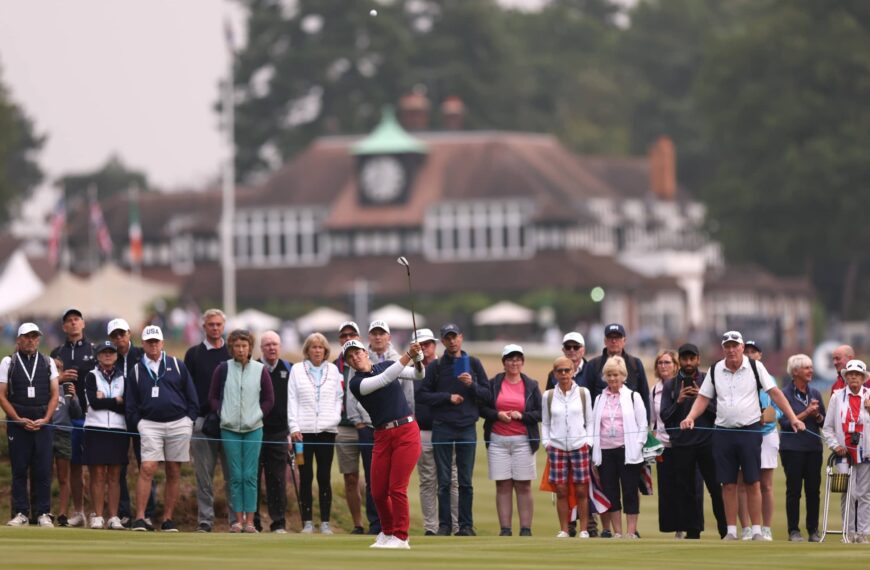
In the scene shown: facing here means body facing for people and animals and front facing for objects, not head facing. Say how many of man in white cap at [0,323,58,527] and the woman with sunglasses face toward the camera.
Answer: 2

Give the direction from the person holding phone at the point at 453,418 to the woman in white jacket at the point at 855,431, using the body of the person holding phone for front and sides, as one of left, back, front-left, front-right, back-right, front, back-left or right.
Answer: left

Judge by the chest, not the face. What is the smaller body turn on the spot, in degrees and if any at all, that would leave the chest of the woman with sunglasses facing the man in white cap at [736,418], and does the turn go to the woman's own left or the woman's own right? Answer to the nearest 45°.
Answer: approximately 90° to the woman's own left

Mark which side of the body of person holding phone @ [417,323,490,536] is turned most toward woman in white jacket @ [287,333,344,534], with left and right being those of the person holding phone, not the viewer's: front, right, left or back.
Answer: right

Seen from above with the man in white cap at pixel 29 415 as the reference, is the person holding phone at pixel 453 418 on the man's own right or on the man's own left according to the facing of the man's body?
on the man's own left

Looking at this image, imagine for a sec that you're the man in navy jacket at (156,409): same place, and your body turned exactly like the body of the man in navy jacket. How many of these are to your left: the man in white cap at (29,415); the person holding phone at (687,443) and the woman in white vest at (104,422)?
1

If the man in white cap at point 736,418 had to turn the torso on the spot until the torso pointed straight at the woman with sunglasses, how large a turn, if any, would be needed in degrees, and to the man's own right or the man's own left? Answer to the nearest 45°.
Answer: approximately 90° to the man's own right

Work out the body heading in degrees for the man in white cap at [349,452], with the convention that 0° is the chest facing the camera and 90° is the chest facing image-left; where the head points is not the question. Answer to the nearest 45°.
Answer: approximately 0°

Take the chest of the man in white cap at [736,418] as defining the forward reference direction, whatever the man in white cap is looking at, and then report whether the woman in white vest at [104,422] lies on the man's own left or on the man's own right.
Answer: on the man's own right
